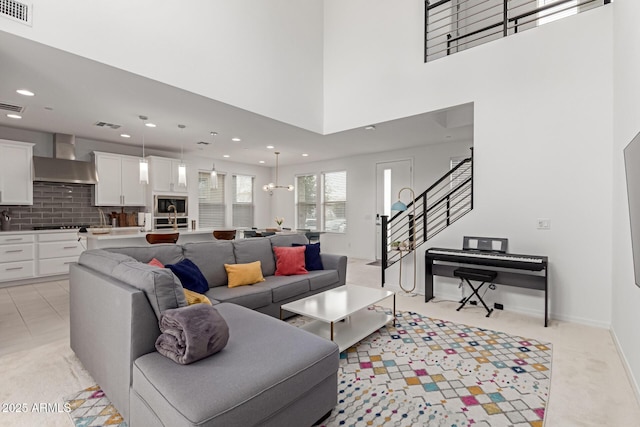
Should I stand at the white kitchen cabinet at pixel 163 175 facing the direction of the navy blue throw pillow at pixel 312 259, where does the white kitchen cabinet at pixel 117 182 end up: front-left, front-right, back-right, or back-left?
back-right

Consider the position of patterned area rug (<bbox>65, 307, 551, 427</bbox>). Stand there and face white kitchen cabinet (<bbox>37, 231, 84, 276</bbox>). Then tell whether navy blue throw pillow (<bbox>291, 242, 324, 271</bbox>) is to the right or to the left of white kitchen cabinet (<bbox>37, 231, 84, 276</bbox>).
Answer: right

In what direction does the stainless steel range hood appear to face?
toward the camera

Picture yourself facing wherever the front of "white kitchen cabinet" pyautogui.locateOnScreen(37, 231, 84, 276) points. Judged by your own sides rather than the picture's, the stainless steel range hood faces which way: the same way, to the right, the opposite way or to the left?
the same way

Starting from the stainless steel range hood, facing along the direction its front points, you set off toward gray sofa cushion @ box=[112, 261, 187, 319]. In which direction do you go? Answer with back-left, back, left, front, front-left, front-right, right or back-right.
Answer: front

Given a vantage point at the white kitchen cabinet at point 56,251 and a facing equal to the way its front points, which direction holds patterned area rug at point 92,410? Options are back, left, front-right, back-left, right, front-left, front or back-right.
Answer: front

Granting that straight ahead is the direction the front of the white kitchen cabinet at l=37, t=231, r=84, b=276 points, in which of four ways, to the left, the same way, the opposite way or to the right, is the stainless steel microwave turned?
the same way

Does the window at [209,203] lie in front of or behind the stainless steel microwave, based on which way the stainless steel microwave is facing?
behind

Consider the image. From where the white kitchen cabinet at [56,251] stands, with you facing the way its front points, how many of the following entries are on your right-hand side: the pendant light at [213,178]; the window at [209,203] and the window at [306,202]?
0

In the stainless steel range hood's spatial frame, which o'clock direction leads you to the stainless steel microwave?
The stainless steel microwave is roughly at 9 o'clock from the stainless steel range hood.

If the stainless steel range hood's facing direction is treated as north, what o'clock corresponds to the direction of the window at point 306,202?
The window is roughly at 9 o'clock from the stainless steel range hood.

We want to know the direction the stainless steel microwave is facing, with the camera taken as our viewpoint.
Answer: facing the viewer

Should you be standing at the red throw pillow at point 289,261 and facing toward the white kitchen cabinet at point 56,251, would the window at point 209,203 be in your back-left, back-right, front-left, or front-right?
front-right

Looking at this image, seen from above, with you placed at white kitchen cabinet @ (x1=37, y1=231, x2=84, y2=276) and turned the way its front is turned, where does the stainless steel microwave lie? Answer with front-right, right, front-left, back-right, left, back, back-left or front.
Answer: left

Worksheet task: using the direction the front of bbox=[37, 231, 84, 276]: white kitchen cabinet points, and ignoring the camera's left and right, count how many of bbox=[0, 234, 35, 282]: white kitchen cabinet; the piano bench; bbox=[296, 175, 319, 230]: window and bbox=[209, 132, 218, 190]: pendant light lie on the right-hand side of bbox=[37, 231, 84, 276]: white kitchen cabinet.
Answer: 1
